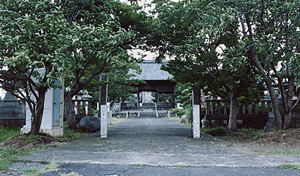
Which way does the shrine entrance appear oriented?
toward the camera

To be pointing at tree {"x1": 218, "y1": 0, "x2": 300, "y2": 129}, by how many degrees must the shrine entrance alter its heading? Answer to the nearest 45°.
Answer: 0° — it already faces it

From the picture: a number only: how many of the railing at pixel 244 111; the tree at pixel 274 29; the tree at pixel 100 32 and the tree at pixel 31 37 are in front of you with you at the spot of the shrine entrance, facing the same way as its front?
4

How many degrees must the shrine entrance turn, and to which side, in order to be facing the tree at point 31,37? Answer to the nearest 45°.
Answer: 0° — it already faces it

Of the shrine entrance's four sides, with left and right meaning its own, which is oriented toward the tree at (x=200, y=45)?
front

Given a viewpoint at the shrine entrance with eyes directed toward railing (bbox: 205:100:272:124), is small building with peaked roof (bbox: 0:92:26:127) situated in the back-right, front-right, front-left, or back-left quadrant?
front-right

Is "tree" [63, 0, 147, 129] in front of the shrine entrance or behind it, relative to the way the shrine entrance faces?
in front
